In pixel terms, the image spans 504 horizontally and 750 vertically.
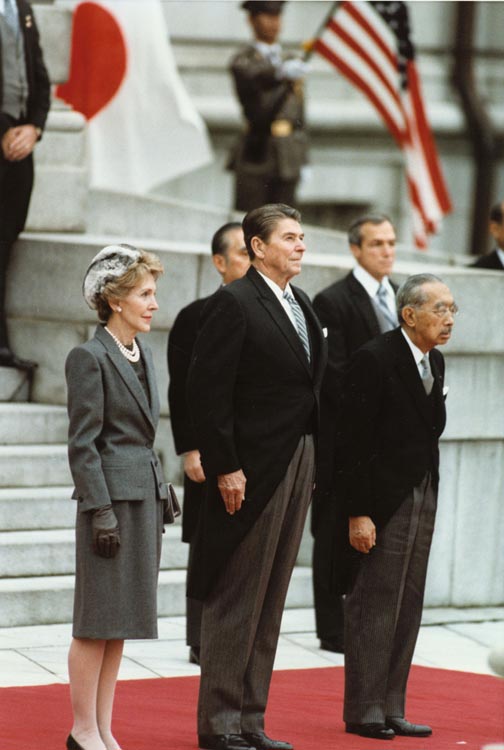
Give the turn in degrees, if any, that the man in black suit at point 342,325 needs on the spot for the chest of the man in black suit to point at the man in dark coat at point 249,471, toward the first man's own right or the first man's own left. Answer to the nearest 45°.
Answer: approximately 45° to the first man's own right

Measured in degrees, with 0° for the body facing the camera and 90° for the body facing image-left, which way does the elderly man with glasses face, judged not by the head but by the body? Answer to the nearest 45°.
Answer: approximately 315°

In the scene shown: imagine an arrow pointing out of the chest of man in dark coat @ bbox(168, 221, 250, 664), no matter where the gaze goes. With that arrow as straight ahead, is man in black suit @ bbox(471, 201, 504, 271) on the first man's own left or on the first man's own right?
on the first man's own left

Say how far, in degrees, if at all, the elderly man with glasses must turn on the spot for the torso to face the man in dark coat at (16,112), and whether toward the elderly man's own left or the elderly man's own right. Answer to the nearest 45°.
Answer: approximately 180°

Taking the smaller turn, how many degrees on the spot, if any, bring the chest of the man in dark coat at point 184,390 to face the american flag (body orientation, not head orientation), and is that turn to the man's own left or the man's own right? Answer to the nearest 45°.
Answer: approximately 135° to the man's own left

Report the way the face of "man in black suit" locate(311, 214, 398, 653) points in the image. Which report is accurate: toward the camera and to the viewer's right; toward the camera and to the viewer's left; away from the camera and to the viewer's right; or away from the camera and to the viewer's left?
toward the camera and to the viewer's right

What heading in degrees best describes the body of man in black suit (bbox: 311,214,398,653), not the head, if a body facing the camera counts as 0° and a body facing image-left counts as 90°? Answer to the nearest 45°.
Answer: approximately 315°

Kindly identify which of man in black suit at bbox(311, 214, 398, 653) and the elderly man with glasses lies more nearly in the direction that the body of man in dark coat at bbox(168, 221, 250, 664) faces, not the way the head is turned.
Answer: the elderly man with glasses

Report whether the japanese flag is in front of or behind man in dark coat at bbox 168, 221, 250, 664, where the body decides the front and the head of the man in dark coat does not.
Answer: behind

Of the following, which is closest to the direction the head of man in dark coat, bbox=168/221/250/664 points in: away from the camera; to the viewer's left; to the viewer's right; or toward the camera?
to the viewer's right

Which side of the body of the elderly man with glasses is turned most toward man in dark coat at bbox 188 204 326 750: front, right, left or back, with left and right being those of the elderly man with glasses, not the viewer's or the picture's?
right
